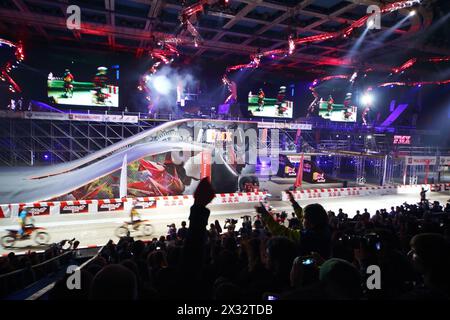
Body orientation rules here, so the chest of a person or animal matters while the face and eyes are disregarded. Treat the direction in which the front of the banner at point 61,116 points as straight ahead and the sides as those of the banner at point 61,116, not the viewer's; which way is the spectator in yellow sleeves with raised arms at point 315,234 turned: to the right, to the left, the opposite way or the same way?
the opposite way

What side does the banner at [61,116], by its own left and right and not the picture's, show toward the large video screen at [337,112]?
left

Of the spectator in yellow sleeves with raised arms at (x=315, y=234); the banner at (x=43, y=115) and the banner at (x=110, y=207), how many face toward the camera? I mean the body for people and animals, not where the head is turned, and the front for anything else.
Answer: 2

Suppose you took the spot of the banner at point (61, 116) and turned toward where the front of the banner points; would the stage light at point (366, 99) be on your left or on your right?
on your left

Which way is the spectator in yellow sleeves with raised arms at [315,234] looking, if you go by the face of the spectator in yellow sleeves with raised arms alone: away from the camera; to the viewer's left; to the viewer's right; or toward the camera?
away from the camera
